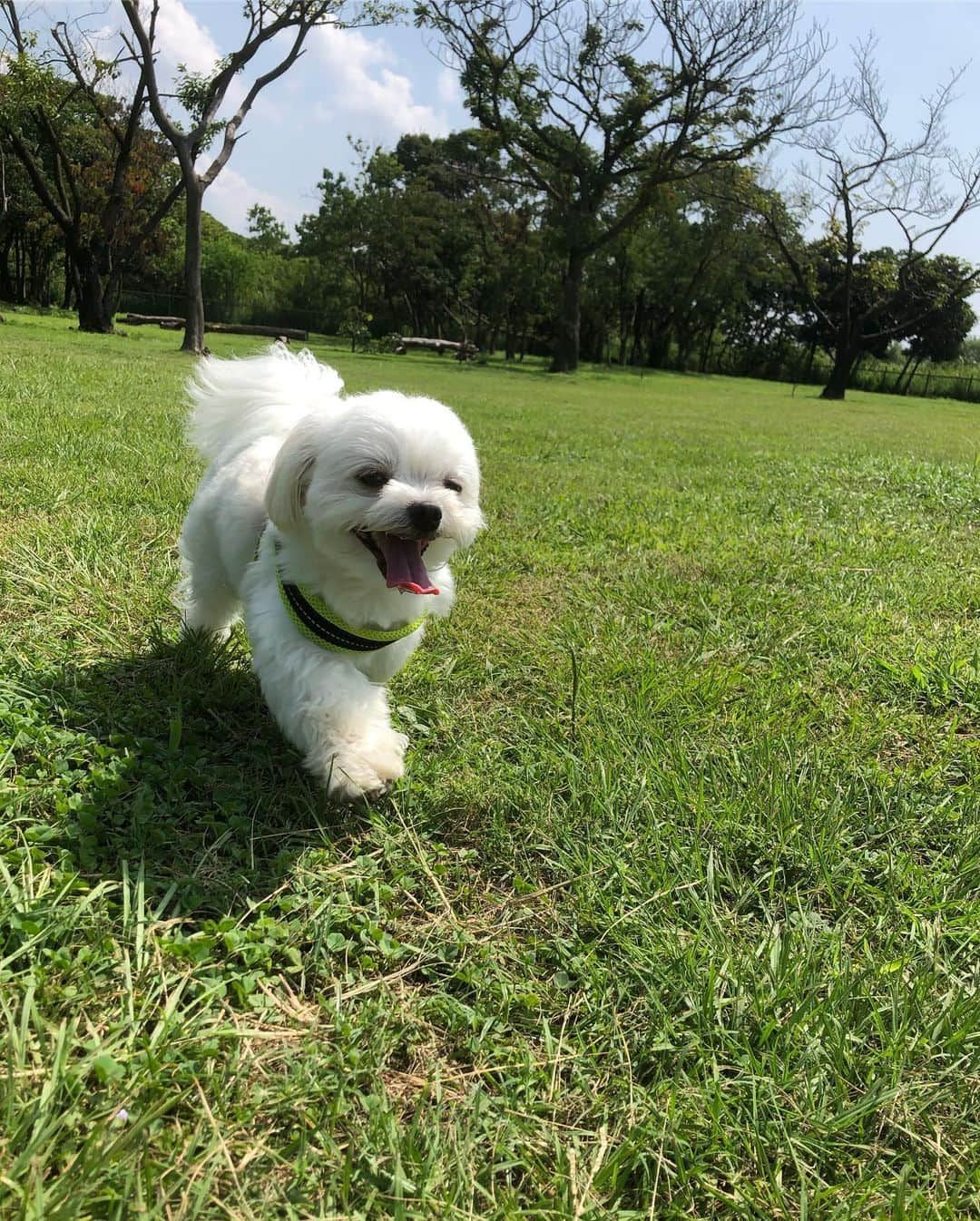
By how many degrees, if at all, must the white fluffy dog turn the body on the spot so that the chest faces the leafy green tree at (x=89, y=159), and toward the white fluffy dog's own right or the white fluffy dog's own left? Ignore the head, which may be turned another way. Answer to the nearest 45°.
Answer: approximately 135° to the white fluffy dog's own left

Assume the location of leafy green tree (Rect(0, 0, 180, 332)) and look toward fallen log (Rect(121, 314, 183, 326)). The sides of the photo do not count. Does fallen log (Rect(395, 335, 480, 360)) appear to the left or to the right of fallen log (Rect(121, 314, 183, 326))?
right

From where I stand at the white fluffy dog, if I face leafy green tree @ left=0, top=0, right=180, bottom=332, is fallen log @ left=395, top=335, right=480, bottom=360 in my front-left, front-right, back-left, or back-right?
front-right

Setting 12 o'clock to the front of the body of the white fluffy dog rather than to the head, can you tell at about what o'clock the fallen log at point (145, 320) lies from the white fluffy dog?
The fallen log is roughly at 7 o'clock from the white fluffy dog.

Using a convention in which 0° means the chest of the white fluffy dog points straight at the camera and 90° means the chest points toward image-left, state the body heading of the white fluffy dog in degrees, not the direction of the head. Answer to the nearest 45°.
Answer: approximately 315°

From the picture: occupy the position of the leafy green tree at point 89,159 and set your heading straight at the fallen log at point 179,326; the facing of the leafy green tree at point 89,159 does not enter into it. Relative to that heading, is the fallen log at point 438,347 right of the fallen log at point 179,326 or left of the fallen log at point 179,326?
right

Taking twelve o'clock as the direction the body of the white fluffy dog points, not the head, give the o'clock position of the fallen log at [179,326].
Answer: The fallen log is roughly at 7 o'clock from the white fluffy dog.

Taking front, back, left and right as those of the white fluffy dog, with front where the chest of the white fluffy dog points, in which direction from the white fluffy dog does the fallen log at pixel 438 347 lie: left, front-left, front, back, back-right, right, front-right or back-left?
back-left
